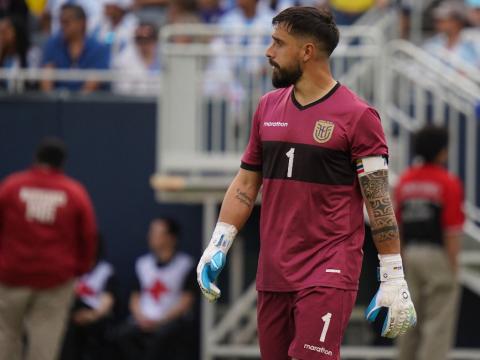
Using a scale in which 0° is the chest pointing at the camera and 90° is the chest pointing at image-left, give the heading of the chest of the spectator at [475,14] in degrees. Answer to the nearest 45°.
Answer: approximately 0°

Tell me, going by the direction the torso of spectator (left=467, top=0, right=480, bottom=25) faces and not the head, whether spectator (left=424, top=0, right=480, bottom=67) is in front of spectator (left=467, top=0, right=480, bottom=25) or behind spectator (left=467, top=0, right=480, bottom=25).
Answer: in front

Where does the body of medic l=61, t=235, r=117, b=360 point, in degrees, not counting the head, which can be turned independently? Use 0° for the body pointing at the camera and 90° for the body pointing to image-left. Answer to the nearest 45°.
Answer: approximately 45°

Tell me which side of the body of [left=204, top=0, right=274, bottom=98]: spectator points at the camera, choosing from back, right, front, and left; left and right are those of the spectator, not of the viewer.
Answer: front

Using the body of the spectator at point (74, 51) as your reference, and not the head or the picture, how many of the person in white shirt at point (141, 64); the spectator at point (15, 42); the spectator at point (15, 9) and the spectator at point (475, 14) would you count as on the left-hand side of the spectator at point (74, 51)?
2

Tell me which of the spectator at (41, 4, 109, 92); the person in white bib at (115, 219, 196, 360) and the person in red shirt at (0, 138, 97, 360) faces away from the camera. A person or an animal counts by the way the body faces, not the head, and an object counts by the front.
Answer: the person in red shirt

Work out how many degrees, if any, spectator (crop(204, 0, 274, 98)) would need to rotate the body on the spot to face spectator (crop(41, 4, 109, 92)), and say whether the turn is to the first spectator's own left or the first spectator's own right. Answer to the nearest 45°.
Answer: approximately 135° to the first spectator's own right

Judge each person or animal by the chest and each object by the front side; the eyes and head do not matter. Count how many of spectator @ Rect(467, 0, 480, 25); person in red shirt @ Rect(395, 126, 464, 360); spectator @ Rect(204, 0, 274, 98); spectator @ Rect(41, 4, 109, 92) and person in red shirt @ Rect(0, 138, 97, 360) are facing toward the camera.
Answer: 3

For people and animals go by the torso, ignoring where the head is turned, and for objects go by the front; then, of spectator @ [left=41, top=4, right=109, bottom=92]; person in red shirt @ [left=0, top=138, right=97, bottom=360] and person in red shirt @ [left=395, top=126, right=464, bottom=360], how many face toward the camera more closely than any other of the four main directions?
1

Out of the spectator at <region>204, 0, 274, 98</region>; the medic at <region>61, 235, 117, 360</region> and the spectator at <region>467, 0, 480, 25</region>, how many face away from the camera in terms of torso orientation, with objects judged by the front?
0

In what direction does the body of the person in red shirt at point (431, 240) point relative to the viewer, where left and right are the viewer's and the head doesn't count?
facing away from the viewer and to the right of the viewer

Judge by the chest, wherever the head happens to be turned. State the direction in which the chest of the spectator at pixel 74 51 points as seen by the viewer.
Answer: toward the camera
